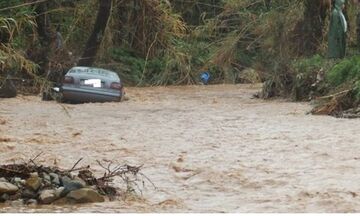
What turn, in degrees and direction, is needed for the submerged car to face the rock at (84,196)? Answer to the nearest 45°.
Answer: approximately 180°

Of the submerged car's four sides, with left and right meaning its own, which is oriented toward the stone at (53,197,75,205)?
back

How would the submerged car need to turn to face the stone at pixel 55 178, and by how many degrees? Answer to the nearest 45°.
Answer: approximately 180°

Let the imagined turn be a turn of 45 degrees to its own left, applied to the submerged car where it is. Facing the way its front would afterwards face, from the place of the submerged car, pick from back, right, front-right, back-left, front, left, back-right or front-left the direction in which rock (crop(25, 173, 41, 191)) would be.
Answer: back-left

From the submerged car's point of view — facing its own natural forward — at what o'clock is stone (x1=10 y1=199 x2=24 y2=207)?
The stone is roughly at 6 o'clock from the submerged car.

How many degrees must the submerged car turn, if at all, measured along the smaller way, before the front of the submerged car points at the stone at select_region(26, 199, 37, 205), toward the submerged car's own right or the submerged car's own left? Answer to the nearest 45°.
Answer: approximately 180°

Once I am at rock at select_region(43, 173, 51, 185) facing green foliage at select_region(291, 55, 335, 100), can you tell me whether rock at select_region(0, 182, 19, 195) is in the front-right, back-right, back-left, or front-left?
back-left

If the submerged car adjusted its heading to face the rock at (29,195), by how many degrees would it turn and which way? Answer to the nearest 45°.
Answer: approximately 180°

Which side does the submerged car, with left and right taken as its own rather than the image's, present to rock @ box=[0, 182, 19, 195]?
back

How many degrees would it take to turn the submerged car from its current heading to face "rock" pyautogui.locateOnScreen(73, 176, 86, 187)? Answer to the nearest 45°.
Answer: approximately 180°

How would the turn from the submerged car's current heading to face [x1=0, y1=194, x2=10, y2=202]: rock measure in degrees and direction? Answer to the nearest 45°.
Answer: approximately 180°

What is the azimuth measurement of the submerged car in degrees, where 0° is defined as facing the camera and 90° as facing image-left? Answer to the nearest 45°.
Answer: approximately 180°

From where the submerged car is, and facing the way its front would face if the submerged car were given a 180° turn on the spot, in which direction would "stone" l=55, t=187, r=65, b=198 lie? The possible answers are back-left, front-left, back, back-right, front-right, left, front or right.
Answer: front
